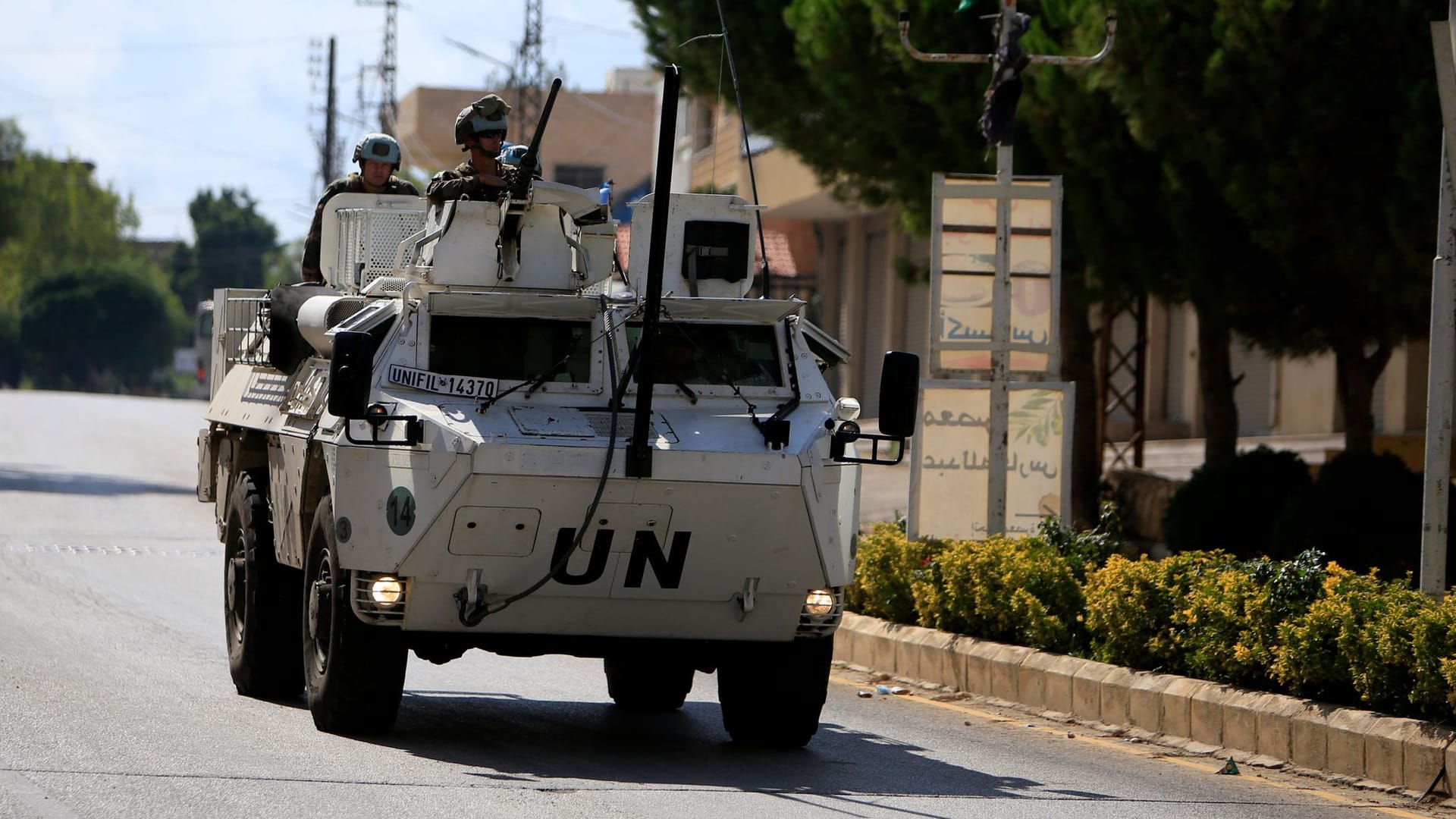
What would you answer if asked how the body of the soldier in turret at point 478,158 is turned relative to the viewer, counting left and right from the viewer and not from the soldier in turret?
facing the viewer and to the right of the viewer

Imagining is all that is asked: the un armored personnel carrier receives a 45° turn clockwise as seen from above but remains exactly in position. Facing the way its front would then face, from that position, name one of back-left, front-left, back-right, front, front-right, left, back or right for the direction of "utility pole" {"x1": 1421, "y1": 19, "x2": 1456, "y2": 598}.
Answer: back-left

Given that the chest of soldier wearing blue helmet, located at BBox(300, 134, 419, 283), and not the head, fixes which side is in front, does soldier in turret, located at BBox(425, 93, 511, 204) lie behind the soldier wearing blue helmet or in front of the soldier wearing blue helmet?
in front

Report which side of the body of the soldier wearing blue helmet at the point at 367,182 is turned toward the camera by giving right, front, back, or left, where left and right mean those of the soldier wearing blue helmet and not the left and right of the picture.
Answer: front

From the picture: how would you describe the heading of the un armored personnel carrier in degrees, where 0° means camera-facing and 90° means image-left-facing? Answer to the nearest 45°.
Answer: approximately 0°

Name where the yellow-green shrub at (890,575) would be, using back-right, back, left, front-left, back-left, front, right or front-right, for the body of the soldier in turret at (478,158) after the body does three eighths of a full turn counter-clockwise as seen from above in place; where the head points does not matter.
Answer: front-right

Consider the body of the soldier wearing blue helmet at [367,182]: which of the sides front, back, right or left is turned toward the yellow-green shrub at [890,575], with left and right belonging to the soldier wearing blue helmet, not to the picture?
left
